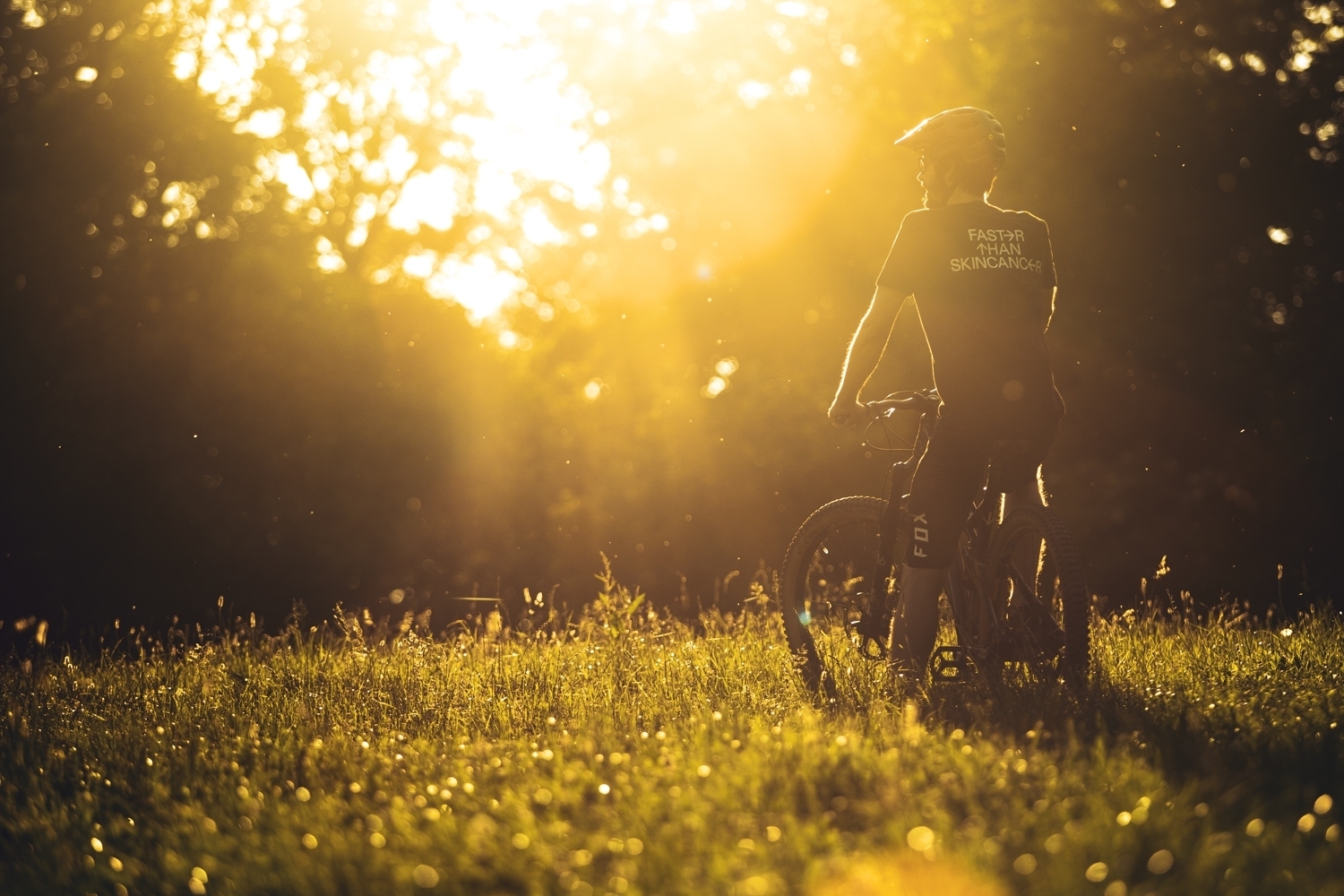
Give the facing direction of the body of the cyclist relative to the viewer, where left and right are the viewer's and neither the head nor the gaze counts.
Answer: facing away from the viewer and to the left of the viewer
